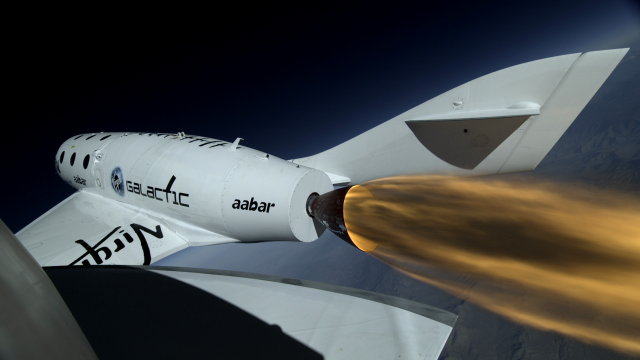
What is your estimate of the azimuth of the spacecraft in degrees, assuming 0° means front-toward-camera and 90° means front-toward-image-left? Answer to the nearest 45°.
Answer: approximately 135°
